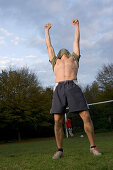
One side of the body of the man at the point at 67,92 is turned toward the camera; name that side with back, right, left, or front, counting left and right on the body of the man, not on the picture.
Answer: front

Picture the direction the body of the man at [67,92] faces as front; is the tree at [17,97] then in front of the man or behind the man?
behind
